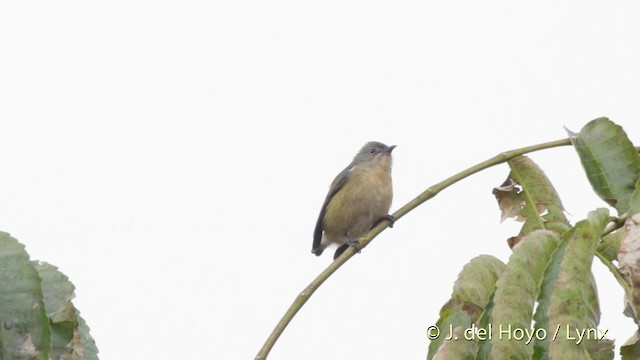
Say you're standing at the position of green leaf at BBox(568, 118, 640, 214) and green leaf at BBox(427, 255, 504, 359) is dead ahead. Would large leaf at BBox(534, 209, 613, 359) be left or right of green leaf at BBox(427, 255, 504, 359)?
left

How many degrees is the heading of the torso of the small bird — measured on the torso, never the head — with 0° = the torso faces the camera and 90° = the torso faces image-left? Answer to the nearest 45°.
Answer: approximately 315°
